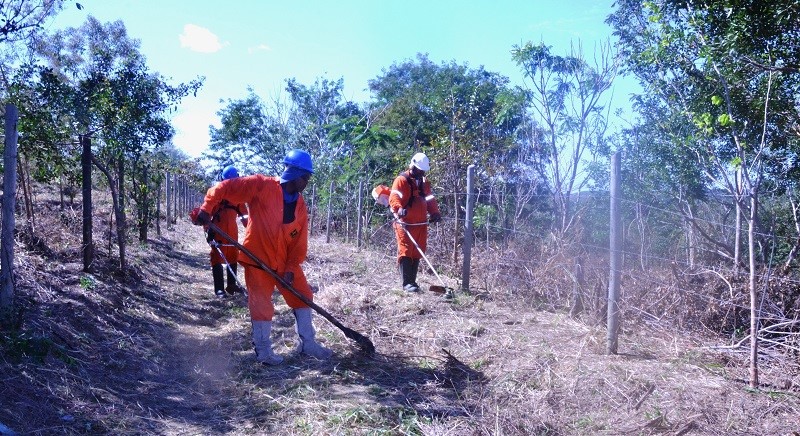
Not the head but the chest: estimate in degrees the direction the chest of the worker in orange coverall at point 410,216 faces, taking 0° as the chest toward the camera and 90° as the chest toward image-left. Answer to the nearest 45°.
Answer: approximately 315°

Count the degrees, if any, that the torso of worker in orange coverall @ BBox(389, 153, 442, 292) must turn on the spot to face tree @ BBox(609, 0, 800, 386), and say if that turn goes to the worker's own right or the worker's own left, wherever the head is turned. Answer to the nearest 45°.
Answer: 0° — they already face it

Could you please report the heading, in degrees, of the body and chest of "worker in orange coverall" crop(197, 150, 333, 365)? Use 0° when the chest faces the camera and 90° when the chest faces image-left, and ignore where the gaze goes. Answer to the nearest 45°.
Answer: approximately 315°

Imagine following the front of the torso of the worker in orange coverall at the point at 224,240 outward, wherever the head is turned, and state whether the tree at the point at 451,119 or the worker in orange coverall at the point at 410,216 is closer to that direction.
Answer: the worker in orange coverall

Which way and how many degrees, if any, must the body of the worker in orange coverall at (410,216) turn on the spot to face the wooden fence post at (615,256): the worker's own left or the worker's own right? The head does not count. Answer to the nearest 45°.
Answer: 0° — they already face it
